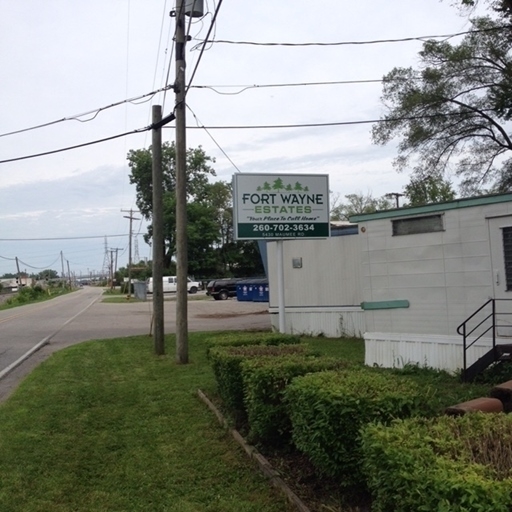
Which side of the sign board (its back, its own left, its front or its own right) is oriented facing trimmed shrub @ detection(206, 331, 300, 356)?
front

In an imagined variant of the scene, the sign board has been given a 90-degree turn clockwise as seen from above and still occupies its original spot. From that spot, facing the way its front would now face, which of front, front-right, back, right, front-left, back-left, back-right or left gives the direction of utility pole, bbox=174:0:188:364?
front

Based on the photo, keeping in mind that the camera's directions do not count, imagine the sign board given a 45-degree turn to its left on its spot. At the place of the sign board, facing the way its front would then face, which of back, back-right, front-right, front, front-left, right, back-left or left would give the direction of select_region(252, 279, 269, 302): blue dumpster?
back-left

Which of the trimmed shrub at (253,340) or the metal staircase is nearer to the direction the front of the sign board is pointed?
the trimmed shrub

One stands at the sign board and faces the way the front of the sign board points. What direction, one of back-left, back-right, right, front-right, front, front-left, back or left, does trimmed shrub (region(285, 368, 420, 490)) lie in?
front

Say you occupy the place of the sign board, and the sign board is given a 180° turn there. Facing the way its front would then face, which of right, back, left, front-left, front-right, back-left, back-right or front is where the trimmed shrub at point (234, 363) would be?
back

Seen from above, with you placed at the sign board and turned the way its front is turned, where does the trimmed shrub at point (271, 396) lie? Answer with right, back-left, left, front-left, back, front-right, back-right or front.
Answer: front

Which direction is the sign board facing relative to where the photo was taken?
toward the camera

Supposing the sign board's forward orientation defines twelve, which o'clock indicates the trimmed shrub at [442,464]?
The trimmed shrub is roughly at 12 o'clock from the sign board.

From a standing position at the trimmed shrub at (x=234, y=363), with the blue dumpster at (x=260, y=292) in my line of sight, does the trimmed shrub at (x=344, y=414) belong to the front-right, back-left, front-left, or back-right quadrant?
back-right

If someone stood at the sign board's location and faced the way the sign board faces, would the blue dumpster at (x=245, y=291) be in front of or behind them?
behind

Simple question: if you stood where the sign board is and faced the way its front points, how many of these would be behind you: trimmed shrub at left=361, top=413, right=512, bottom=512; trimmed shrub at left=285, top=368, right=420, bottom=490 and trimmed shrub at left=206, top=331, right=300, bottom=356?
0
